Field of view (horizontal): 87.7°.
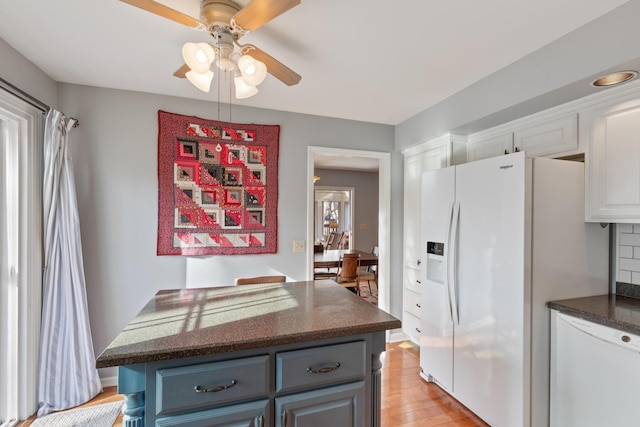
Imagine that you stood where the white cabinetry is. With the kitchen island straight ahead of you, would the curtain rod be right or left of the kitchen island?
right

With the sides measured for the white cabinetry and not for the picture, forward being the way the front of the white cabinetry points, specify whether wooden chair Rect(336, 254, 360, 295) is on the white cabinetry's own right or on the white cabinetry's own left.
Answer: on the white cabinetry's own right

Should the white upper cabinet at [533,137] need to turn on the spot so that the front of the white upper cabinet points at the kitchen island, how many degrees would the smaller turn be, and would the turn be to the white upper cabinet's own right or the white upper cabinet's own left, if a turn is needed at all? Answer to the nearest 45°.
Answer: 0° — it already faces it

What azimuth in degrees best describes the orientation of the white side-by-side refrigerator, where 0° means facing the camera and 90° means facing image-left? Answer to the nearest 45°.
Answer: approximately 45°

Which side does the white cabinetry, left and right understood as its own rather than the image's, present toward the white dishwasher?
left

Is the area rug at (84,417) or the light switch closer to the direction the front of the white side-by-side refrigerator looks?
the area rug

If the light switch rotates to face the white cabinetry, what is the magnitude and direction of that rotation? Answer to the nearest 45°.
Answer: approximately 90° to its left
